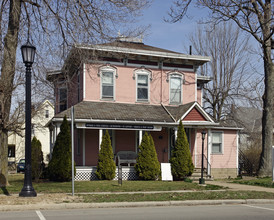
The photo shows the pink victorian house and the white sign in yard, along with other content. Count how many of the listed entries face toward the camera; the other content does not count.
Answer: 2

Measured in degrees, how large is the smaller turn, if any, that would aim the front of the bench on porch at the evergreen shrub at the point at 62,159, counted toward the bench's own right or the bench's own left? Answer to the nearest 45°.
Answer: approximately 45° to the bench's own right

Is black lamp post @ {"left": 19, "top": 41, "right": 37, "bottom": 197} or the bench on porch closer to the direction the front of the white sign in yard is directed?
the black lamp post

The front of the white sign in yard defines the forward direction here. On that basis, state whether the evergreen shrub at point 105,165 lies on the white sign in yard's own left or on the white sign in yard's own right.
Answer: on the white sign in yard's own right

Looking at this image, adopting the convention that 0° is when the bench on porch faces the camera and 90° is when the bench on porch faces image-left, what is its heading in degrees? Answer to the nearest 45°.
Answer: approximately 0°

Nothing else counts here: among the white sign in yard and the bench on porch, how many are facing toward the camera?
2

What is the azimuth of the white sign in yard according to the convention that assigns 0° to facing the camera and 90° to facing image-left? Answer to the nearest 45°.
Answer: approximately 0°

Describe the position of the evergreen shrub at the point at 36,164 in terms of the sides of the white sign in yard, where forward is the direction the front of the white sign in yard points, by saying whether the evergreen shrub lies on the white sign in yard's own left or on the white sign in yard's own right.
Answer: on the white sign in yard's own right
